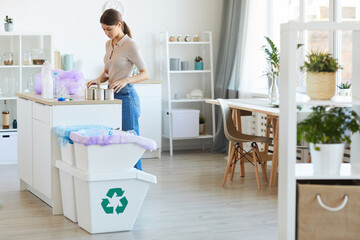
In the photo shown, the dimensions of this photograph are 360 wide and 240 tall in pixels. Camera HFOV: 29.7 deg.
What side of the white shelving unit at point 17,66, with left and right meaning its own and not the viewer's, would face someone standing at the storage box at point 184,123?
left

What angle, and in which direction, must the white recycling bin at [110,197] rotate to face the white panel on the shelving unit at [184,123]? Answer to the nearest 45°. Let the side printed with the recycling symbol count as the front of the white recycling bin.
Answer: approximately 180°

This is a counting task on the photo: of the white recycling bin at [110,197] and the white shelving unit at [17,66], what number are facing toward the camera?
2

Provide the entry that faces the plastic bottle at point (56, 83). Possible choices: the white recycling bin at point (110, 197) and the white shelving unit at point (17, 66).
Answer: the white shelving unit

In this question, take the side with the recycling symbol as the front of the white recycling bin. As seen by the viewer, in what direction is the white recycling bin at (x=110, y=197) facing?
toward the camera

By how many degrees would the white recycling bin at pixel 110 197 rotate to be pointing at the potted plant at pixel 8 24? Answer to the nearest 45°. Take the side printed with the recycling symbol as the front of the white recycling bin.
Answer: approximately 180°

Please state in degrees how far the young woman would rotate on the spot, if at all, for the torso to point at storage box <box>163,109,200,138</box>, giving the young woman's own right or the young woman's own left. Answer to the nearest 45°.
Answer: approximately 135° to the young woman's own right

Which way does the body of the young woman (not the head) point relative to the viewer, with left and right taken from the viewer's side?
facing the viewer and to the left of the viewer

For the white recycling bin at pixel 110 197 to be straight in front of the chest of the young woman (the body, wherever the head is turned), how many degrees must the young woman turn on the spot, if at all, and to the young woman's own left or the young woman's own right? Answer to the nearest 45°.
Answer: approximately 45° to the young woman's own left

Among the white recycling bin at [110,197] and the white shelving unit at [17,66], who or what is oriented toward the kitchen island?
the white shelving unit
